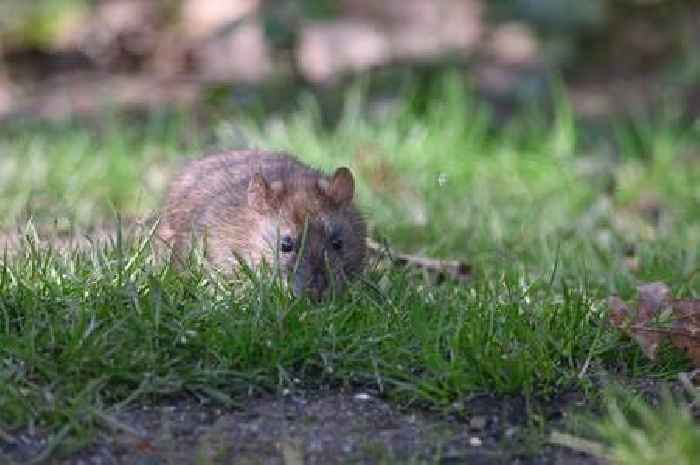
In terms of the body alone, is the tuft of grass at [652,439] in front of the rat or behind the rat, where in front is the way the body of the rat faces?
in front

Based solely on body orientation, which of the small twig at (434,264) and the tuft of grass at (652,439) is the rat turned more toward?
the tuft of grass

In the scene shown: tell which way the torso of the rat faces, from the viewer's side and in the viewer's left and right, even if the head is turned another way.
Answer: facing the viewer and to the right of the viewer

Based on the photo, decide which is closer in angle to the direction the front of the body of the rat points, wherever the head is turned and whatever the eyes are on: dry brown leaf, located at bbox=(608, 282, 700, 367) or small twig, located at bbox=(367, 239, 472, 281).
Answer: the dry brown leaf

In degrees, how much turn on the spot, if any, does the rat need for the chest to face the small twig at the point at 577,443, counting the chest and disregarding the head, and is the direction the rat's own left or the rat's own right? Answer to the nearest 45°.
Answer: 0° — it already faces it

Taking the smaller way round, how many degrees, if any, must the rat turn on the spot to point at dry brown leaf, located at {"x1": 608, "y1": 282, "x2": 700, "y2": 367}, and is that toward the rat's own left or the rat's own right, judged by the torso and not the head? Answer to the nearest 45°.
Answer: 0° — it already faces it

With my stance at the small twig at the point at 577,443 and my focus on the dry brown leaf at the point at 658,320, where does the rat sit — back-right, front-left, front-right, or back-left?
front-left
